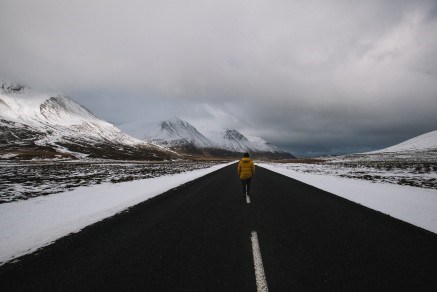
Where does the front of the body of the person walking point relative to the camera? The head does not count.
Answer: away from the camera
